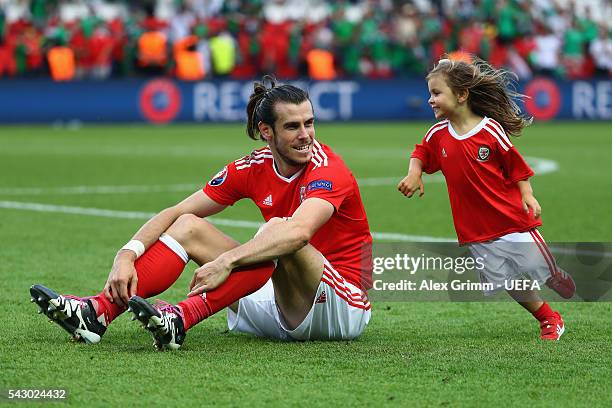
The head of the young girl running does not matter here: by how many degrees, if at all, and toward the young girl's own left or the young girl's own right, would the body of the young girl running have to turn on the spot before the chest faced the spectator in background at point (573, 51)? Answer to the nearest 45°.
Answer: approximately 135° to the young girl's own right

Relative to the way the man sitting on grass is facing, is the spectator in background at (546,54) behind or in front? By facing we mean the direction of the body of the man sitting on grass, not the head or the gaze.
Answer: behind

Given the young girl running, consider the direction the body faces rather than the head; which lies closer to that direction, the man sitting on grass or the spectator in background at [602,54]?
the man sitting on grass

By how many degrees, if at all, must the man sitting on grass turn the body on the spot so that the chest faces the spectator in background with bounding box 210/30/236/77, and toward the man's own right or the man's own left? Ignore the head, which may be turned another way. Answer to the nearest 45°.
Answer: approximately 135° to the man's own right

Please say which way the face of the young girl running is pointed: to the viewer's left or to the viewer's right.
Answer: to the viewer's left

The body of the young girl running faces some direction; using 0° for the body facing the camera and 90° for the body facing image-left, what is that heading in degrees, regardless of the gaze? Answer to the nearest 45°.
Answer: approximately 45°

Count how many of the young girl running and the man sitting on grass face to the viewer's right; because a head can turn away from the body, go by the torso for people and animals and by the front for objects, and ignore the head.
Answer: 0

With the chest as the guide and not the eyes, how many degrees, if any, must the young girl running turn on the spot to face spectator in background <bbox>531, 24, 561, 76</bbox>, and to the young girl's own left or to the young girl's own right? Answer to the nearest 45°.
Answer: approximately 135° to the young girl's own right

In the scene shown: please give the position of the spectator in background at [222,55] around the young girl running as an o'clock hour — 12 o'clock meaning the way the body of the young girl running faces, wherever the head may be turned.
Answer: The spectator in background is roughly at 4 o'clock from the young girl running.
